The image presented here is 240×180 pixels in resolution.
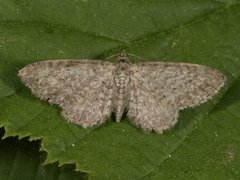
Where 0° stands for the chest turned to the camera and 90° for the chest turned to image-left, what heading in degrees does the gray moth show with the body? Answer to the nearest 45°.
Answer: approximately 180°
